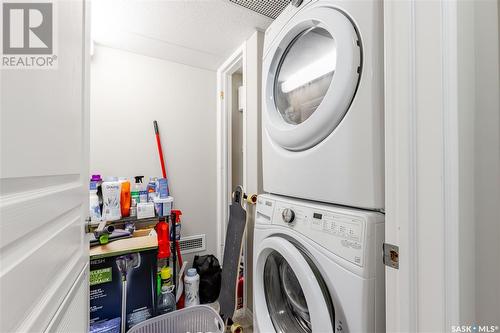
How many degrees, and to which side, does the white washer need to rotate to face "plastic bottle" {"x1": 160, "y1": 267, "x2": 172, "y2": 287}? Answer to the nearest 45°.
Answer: approximately 90° to its right

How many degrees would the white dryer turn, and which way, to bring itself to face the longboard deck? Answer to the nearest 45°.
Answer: approximately 90° to its right

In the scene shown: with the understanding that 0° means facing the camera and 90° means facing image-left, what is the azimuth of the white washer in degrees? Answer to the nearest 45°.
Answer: approximately 45°

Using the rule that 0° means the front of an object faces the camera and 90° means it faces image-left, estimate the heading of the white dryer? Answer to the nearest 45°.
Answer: approximately 45°

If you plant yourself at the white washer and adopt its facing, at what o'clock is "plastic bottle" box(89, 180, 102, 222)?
The plastic bottle is roughly at 2 o'clock from the white washer.

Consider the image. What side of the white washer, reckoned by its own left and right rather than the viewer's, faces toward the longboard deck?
right
